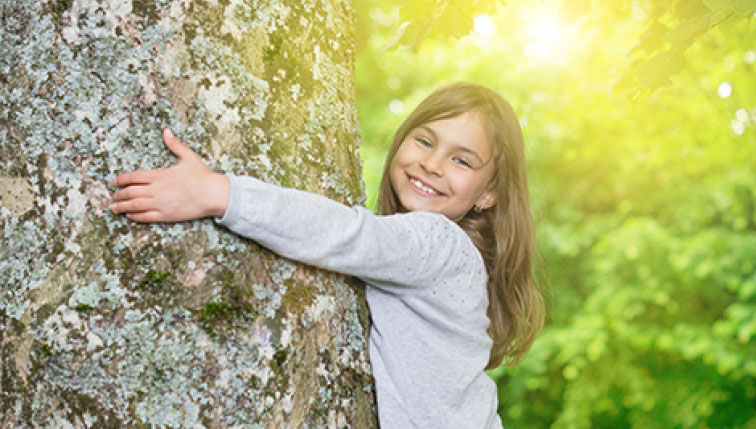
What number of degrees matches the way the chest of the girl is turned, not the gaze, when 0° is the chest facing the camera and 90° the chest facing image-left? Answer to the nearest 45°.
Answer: approximately 90°
